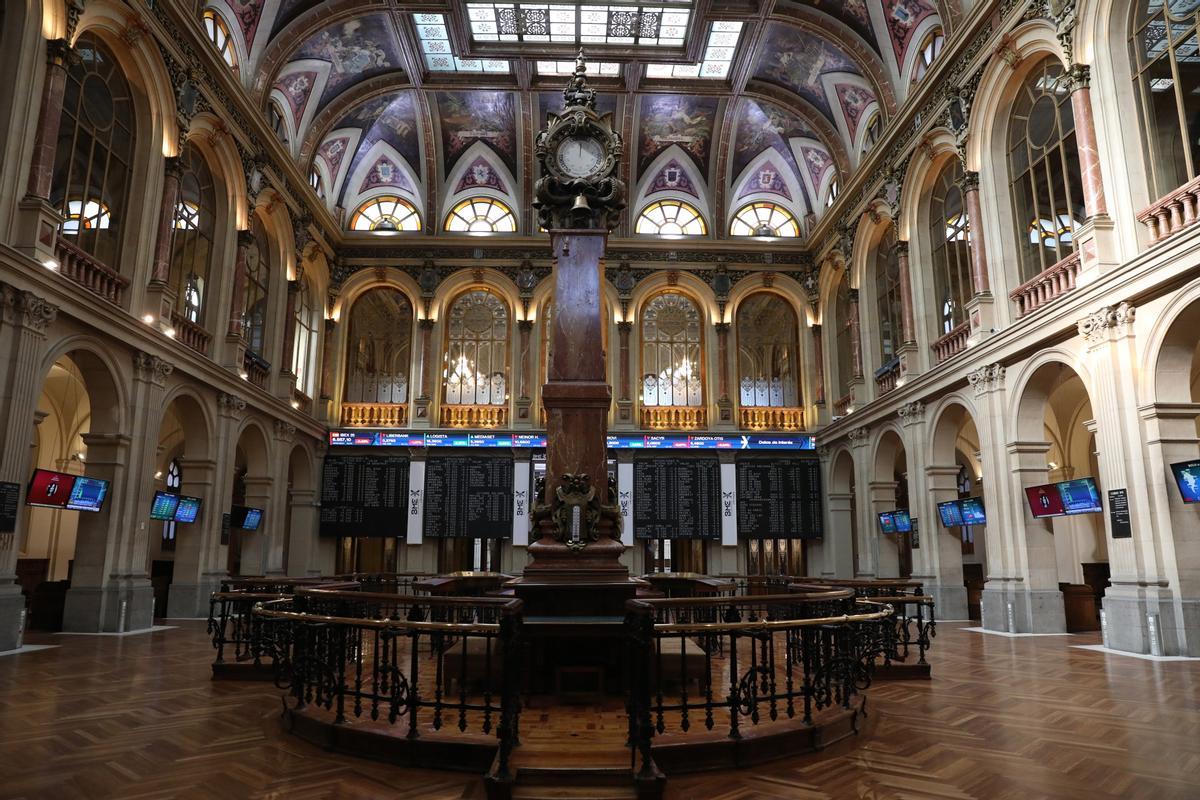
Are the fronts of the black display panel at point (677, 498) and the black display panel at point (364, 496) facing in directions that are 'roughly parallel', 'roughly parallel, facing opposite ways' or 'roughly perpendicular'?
roughly parallel

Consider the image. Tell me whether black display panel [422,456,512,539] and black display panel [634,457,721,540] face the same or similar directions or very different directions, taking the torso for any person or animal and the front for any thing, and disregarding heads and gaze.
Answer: same or similar directions

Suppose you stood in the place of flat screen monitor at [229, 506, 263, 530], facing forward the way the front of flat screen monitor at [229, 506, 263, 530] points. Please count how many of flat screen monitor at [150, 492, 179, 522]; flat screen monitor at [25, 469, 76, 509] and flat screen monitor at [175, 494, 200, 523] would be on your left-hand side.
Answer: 0

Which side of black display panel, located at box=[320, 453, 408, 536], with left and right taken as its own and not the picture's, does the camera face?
front

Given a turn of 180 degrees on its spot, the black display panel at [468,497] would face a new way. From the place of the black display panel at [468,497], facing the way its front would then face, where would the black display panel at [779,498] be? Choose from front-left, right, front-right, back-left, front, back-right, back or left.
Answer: right

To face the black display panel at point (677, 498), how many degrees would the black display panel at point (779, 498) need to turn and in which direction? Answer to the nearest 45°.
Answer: approximately 90° to its right

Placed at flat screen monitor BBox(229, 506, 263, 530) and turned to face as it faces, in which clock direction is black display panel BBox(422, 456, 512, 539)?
The black display panel is roughly at 10 o'clock from the flat screen monitor.

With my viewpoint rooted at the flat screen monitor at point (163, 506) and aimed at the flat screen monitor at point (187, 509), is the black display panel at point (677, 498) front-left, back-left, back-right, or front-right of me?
front-right

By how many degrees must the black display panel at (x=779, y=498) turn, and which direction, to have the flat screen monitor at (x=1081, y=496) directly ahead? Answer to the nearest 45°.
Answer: approximately 45° to its left

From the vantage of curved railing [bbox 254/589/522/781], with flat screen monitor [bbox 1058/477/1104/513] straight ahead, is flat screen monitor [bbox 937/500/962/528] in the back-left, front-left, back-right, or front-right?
front-left

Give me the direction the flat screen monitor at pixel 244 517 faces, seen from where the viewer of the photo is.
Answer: facing the viewer and to the right of the viewer

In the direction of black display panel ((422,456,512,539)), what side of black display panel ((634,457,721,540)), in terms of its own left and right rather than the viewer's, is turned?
right

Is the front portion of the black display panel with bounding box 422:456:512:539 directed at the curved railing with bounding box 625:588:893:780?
yes

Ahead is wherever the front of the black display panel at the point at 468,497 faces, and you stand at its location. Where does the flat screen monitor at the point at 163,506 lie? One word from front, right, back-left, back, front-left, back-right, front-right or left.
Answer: front-right

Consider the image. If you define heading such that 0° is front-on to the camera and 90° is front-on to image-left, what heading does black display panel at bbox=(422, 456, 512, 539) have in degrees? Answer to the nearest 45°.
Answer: approximately 0°

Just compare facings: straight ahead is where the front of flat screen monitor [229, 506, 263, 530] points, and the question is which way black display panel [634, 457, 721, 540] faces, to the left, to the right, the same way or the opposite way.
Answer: to the right

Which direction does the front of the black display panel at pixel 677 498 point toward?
toward the camera

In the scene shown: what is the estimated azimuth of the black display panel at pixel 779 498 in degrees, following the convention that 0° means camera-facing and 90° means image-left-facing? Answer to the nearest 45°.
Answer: approximately 0°

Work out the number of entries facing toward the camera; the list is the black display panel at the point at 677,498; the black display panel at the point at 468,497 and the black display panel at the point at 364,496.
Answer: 3
